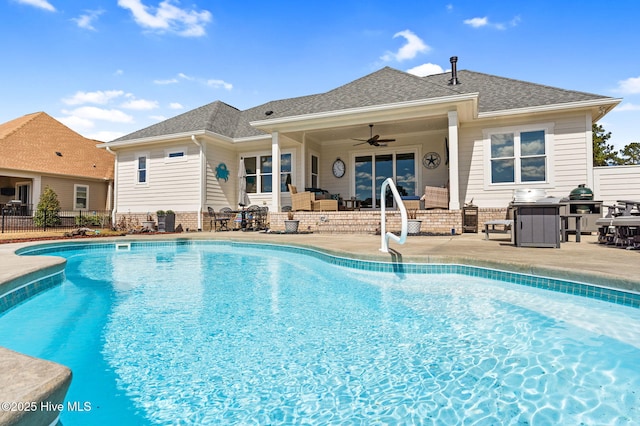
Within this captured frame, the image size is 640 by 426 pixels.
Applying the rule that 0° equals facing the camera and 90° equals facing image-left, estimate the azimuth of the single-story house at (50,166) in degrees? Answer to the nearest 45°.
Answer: approximately 180°

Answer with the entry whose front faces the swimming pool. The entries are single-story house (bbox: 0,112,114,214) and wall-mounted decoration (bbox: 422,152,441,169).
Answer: the wall-mounted decoration

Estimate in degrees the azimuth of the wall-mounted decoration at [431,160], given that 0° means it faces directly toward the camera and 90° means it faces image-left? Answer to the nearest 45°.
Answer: approximately 0°

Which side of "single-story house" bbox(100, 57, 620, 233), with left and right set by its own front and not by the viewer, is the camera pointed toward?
back

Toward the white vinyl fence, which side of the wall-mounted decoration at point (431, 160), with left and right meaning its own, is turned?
left

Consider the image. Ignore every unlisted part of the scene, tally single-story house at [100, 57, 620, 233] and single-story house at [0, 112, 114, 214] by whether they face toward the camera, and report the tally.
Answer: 0
